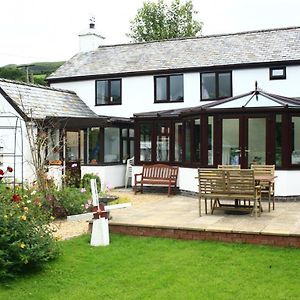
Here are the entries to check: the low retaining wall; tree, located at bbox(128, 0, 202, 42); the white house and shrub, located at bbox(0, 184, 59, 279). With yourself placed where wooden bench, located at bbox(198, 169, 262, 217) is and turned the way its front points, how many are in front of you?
2

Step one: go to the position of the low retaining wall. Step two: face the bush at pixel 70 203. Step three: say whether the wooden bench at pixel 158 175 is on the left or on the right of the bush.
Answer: right

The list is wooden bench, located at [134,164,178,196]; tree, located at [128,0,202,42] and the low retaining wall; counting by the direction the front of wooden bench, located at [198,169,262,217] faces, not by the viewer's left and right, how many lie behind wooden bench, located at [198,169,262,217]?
1
